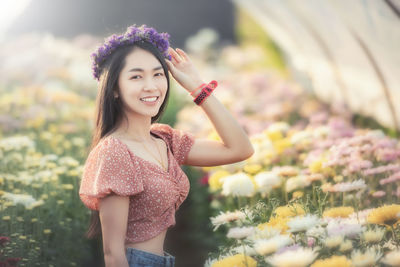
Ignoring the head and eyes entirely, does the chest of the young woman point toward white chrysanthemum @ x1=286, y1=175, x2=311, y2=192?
no

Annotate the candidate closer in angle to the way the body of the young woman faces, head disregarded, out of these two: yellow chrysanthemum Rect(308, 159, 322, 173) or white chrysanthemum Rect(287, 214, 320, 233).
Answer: the white chrysanthemum

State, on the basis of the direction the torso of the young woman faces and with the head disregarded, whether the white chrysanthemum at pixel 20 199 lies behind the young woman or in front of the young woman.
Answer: behind

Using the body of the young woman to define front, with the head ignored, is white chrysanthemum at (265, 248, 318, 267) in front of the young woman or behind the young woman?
in front

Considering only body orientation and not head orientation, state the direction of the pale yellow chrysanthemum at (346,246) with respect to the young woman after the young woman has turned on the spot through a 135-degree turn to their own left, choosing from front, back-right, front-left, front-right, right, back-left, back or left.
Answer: back-right

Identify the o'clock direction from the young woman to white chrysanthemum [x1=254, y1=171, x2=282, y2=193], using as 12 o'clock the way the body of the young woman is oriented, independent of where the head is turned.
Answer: The white chrysanthemum is roughly at 9 o'clock from the young woman.

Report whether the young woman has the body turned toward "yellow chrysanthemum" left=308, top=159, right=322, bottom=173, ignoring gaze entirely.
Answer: no

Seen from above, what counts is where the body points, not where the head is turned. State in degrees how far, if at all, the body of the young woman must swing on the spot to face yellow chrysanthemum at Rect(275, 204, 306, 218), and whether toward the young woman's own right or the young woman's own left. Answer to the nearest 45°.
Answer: approximately 45° to the young woman's own left

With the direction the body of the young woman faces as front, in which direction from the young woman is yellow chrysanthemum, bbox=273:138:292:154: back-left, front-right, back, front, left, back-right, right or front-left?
left

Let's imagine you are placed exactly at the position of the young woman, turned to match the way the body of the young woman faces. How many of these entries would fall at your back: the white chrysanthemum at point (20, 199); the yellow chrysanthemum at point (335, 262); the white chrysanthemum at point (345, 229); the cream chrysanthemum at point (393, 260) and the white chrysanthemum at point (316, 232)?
1

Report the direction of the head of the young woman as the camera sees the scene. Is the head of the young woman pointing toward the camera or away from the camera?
toward the camera

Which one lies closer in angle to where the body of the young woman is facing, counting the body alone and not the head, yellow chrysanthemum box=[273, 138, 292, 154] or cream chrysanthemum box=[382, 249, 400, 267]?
the cream chrysanthemum

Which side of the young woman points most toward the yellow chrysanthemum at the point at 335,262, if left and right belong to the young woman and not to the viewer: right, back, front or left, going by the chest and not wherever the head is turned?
front

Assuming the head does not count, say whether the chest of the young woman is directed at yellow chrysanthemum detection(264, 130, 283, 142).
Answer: no

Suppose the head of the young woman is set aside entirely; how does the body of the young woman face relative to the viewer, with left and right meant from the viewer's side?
facing the viewer and to the right of the viewer

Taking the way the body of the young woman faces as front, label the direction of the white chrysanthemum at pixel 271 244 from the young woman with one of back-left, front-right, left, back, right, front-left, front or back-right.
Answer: front
